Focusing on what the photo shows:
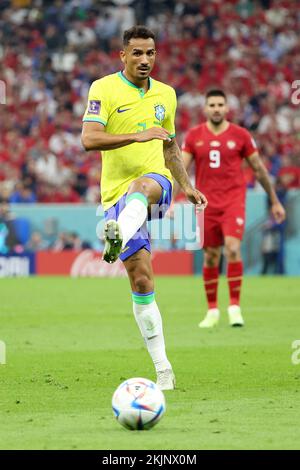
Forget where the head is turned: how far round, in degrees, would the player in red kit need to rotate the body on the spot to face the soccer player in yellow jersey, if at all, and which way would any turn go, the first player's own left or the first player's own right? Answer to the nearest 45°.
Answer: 0° — they already face them

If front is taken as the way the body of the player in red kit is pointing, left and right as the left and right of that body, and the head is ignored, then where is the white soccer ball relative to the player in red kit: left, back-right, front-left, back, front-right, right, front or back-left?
front

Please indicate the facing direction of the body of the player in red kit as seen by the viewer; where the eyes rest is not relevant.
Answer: toward the camera

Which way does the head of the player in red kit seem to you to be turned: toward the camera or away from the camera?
toward the camera
